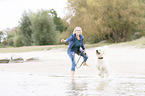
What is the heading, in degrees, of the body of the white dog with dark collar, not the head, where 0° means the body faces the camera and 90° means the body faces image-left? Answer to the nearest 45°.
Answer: approximately 45°

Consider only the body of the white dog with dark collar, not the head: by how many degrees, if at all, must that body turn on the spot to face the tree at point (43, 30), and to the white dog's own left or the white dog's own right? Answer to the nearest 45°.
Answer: approximately 135° to the white dog's own right
